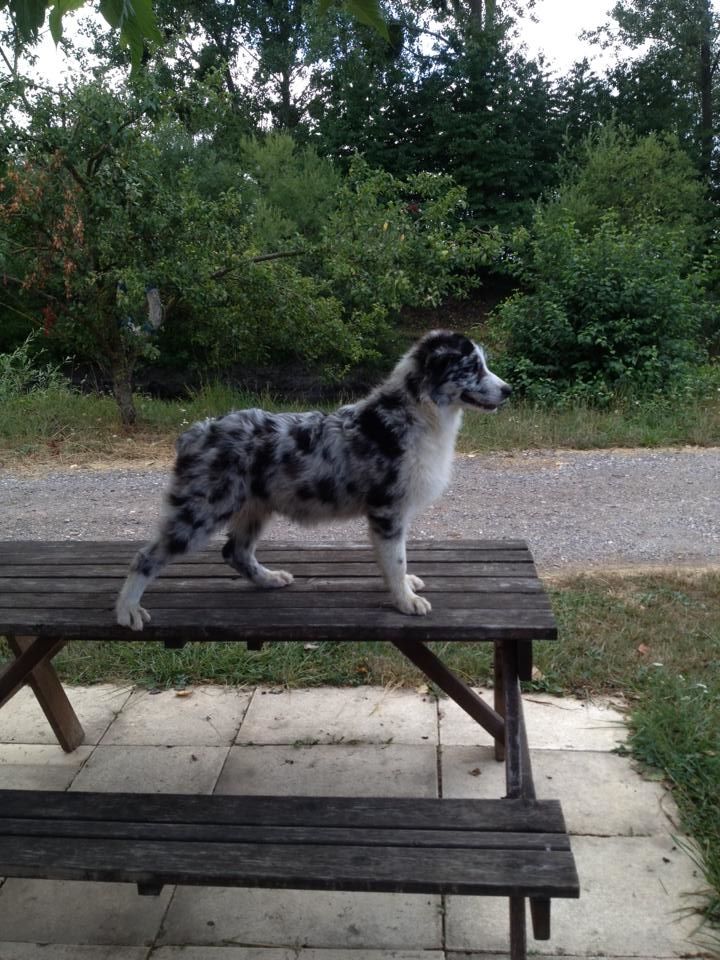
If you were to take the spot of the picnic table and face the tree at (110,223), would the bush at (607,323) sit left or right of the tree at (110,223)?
right

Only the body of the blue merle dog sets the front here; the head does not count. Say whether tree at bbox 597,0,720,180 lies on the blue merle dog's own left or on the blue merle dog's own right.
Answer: on the blue merle dog's own left

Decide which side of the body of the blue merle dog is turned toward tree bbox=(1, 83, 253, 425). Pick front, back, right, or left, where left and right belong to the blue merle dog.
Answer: left

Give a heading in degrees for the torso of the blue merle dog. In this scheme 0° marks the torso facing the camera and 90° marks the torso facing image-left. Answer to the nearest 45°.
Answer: approximately 270°

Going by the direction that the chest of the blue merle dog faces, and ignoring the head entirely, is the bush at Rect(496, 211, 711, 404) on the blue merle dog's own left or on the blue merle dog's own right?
on the blue merle dog's own left
